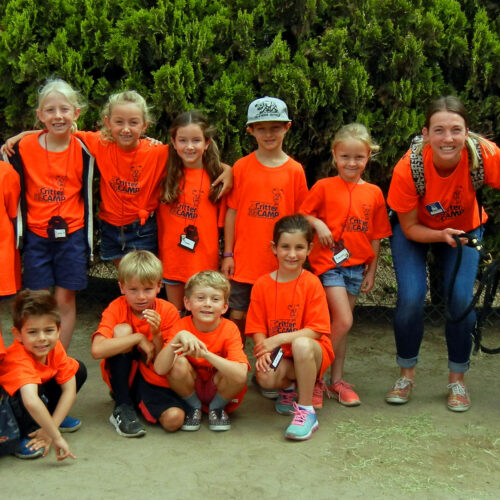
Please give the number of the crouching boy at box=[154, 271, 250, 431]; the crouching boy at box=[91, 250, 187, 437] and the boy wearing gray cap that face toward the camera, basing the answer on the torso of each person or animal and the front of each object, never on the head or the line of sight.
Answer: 3

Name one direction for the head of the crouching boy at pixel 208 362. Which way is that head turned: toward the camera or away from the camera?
toward the camera

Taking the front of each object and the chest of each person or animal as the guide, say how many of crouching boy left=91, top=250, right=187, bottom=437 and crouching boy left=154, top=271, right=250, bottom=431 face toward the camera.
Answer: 2

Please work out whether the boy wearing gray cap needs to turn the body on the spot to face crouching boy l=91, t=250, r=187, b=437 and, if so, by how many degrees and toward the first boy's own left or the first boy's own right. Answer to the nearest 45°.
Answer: approximately 45° to the first boy's own right

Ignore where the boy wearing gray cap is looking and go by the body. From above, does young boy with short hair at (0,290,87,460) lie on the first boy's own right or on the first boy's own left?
on the first boy's own right

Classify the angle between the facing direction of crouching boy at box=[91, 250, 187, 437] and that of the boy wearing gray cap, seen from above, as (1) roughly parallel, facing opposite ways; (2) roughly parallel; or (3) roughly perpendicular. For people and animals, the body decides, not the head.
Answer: roughly parallel

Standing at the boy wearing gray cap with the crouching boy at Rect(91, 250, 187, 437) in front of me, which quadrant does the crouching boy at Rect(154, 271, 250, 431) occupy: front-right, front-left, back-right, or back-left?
front-left

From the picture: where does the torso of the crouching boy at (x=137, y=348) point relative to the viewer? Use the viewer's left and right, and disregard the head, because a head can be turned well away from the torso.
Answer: facing the viewer

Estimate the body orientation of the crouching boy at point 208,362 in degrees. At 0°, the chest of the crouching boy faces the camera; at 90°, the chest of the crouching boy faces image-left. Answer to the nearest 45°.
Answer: approximately 0°

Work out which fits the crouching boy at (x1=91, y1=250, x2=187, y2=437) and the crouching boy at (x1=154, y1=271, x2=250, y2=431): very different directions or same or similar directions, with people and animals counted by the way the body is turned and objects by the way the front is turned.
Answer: same or similar directions
